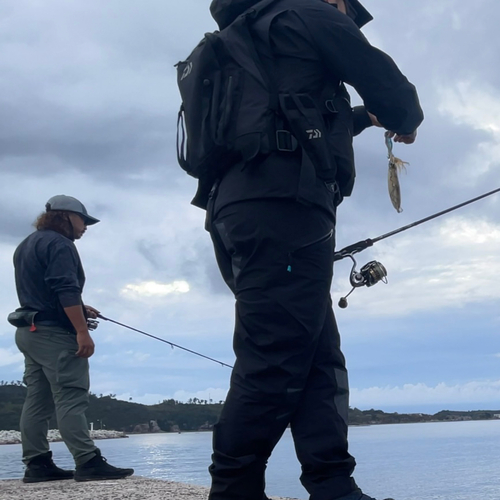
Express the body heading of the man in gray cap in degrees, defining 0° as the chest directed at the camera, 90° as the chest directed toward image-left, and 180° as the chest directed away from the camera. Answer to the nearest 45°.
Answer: approximately 270°

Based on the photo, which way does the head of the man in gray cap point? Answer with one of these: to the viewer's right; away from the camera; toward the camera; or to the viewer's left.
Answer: to the viewer's right
